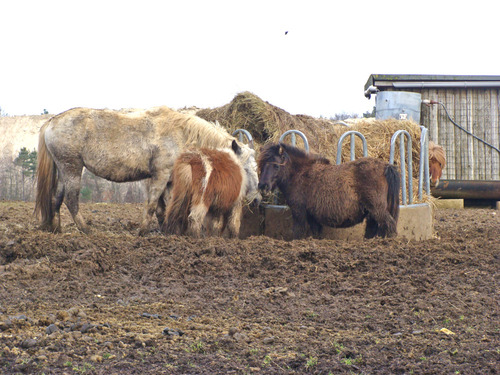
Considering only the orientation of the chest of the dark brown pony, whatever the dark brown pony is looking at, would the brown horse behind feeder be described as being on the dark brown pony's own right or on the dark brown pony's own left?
on the dark brown pony's own right

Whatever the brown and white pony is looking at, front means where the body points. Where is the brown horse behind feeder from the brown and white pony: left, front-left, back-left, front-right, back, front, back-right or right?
front

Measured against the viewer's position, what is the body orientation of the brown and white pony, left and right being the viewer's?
facing away from the viewer and to the right of the viewer

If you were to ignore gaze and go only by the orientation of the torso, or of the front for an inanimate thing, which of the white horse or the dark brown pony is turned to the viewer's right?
the white horse

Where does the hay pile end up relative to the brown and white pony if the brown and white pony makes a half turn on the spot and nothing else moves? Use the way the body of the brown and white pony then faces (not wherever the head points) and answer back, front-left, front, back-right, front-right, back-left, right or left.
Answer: back

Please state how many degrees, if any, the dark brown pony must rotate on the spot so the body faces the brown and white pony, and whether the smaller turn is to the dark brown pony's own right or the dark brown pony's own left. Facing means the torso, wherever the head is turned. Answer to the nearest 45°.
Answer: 0° — it already faces it

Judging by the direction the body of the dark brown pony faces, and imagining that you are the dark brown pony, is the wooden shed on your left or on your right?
on your right

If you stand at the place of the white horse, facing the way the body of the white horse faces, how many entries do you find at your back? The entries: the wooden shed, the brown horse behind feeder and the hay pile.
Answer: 0

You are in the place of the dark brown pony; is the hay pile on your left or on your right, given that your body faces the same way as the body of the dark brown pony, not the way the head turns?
on your right

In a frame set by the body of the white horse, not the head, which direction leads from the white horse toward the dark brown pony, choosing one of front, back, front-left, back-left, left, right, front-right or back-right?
front-right

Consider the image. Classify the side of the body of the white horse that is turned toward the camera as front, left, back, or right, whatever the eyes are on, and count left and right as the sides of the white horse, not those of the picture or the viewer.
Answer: right

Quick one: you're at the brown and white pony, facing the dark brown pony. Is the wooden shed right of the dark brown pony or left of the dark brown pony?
left

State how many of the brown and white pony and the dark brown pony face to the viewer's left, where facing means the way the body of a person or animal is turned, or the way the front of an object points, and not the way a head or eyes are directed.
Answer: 1

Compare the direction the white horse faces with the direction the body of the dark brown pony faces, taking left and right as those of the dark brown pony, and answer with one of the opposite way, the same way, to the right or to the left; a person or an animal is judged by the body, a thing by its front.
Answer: the opposite way

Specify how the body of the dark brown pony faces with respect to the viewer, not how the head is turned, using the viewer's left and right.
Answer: facing to the left of the viewer

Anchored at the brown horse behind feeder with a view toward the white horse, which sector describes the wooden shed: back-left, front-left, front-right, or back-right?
back-right

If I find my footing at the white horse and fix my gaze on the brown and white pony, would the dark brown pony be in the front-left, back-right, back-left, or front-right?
front-left

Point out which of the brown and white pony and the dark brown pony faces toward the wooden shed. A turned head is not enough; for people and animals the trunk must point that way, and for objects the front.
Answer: the brown and white pony

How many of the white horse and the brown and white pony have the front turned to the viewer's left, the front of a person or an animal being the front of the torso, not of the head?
0
